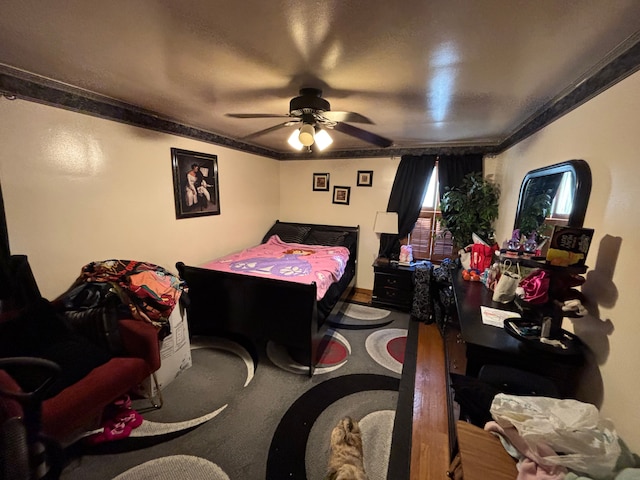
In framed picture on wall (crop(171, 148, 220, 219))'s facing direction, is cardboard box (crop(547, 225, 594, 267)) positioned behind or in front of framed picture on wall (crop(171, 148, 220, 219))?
in front

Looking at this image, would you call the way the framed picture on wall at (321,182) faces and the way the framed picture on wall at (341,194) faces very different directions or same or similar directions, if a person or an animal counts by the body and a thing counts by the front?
same or similar directions

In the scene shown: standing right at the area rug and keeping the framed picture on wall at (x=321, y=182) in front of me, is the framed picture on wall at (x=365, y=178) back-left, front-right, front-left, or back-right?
front-right

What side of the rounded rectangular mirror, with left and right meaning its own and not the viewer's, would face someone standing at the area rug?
front

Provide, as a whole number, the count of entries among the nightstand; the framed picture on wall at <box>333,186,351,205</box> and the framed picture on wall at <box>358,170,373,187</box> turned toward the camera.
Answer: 3

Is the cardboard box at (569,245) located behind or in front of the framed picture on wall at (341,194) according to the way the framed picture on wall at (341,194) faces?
in front

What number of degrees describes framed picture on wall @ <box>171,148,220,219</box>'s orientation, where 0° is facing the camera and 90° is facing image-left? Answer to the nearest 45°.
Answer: approximately 315°

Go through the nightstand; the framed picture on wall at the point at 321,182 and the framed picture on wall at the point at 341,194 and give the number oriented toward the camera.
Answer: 3

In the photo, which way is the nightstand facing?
toward the camera

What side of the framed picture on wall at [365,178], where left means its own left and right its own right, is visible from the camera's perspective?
front

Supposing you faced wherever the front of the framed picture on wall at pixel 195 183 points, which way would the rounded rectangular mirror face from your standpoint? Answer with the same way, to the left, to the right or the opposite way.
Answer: the opposite way

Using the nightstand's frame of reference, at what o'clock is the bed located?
The bed is roughly at 1 o'clock from the nightstand.

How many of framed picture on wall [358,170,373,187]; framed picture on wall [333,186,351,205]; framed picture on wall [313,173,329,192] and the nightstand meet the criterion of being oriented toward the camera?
4

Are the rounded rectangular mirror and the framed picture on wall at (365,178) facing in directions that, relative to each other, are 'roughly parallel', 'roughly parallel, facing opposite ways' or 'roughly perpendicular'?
roughly perpendicular

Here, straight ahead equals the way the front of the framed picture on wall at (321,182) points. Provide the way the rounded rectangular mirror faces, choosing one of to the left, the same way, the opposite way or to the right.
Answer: to the right

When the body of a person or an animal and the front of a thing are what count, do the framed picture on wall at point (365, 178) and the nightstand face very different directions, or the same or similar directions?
same or similar directions

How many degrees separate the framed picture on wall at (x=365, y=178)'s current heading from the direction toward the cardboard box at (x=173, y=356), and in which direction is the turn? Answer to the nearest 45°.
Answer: approximately 45° to its right

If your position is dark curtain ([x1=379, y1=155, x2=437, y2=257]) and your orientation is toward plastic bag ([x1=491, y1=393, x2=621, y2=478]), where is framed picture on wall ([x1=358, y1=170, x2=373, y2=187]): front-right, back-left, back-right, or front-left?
back-right

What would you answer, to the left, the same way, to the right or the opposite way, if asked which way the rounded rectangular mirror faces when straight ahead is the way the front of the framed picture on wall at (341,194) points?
to the right
